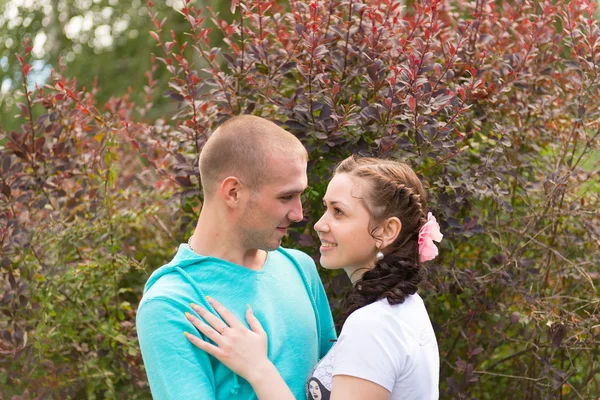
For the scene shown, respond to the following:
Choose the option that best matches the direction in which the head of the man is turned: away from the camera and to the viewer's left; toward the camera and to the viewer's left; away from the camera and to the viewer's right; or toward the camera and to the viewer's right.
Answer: toward the camera and to the viewer's right

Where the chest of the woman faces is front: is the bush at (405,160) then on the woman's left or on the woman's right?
on the woman's right

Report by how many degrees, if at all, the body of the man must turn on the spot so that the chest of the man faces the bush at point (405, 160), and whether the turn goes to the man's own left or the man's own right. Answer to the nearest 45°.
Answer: approximately 90° to the man's own left

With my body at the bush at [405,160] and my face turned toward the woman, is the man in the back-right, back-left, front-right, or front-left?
front-right
